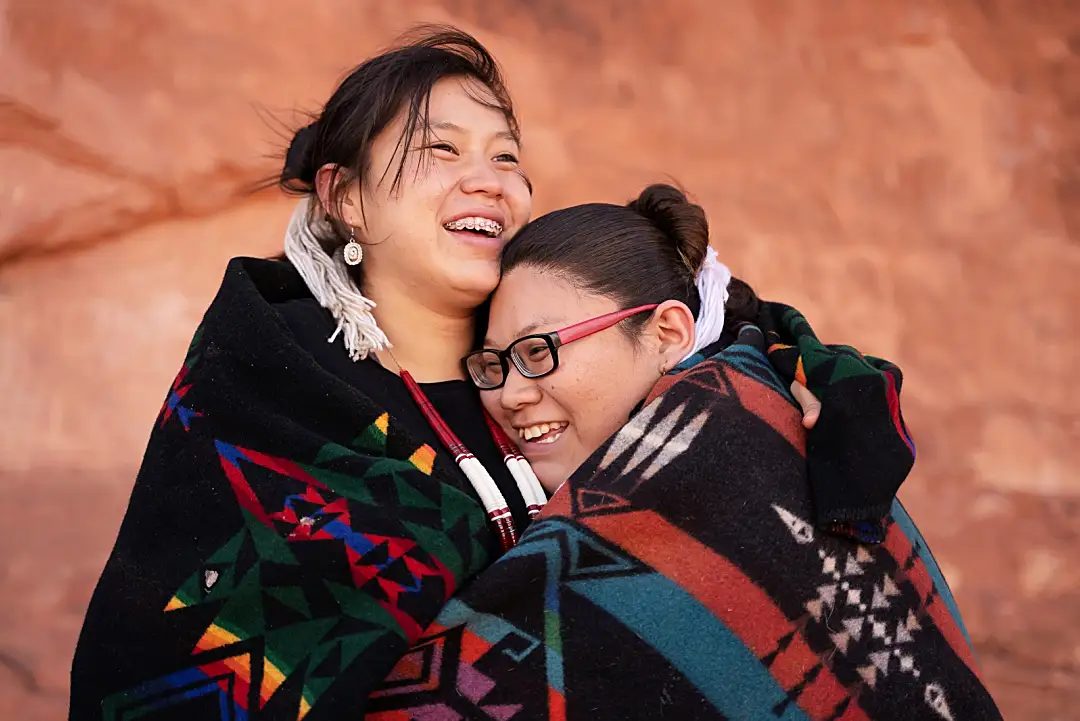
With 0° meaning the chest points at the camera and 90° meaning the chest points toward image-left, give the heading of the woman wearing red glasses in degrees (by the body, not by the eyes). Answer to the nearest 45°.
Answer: approximately 90°

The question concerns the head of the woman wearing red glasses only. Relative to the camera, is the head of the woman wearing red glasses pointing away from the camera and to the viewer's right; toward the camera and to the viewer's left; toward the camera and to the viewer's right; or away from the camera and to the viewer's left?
toward the camera and to the viewer's left
